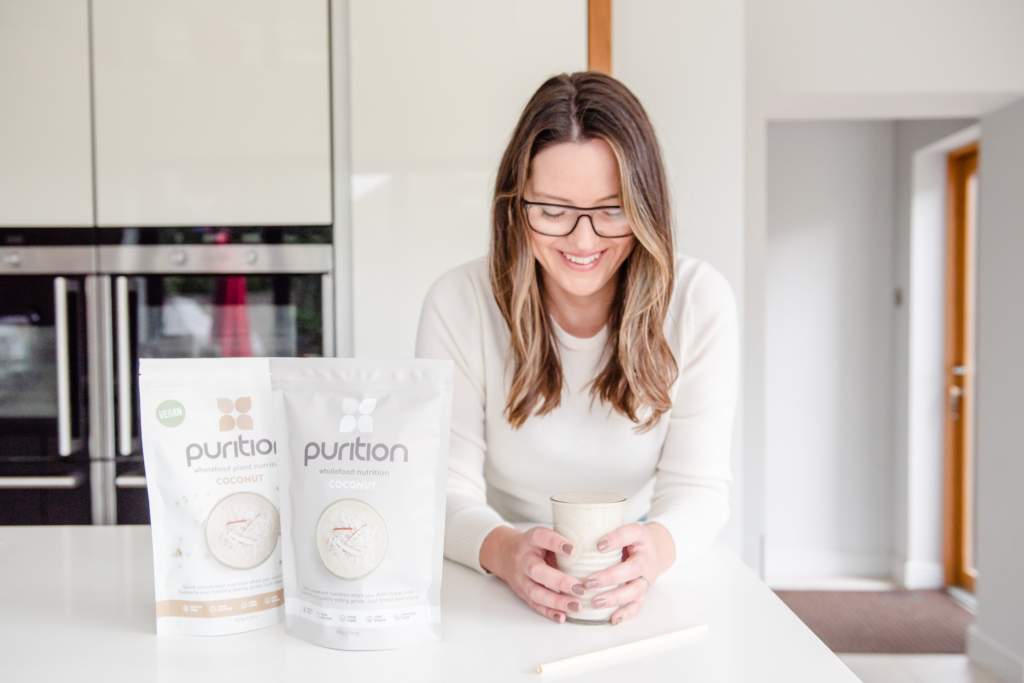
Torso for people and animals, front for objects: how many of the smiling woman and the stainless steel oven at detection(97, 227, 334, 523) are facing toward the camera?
2

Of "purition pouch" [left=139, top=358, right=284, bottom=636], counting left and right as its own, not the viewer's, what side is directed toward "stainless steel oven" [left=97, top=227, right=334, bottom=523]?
back

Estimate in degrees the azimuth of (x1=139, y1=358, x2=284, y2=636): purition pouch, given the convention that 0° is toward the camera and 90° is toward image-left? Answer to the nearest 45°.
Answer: approximately 0°

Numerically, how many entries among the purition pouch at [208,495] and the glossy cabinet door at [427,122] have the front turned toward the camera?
2

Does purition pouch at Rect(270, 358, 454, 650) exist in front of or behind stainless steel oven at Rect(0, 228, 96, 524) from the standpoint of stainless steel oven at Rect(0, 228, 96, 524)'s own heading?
in front

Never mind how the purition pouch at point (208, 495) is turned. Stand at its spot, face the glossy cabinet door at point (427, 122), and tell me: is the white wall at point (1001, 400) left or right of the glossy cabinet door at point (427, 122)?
right
